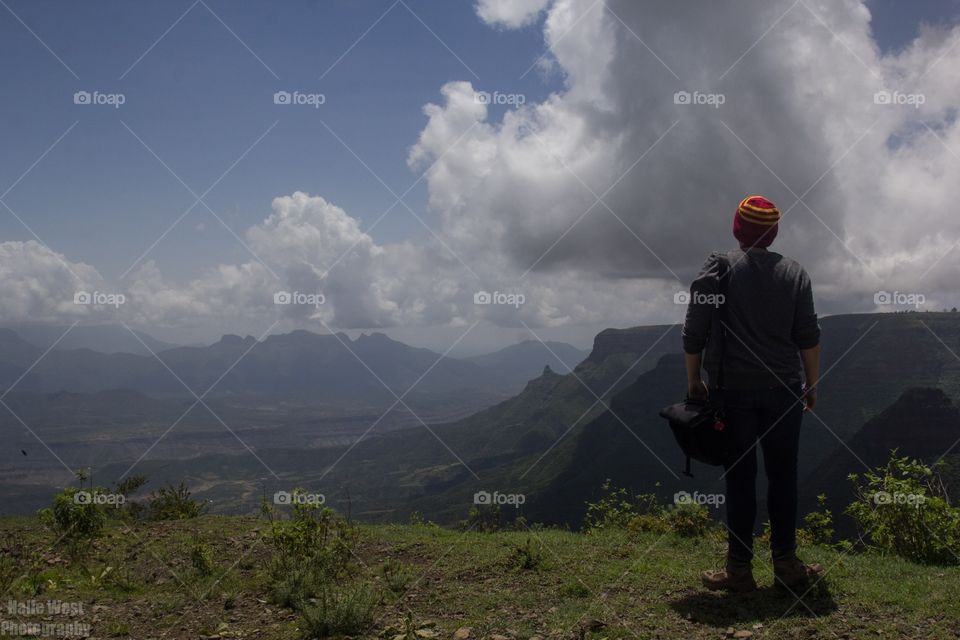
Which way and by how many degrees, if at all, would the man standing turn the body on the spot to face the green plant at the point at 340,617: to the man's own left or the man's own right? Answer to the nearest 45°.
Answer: approximately 90° to the man's own left

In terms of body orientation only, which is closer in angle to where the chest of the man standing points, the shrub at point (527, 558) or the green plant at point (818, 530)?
the green plant

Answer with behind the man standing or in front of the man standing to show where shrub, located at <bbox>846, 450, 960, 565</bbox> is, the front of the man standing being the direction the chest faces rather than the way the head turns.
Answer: in front

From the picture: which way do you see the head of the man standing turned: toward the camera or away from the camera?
away from the camera

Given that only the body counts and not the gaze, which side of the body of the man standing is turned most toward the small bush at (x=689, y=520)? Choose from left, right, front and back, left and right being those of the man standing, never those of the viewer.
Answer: front

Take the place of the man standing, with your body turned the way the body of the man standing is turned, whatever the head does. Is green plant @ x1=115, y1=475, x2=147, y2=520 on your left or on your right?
on your left

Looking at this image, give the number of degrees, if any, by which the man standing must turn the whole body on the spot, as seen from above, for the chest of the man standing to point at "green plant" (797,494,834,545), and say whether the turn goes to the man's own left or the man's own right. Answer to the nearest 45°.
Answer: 0° — they already face it

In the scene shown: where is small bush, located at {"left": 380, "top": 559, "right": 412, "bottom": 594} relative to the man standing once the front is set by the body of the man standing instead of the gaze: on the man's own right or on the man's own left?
on the man's own left

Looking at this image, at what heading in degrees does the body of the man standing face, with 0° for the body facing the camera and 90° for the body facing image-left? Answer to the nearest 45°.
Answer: approximately 180°
